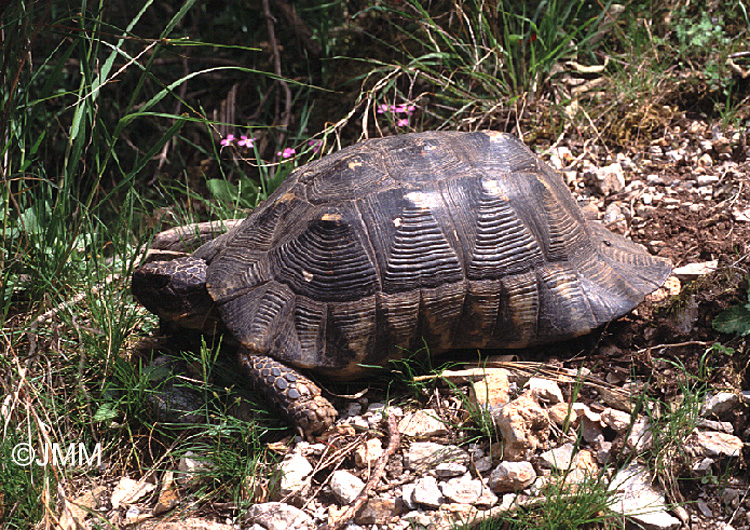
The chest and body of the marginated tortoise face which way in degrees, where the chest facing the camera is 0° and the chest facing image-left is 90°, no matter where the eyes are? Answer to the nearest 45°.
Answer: approximately 90°

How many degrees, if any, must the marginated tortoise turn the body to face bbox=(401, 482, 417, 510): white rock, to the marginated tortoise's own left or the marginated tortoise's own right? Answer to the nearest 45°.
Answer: approximately 90° to the marginated tortoise's own left

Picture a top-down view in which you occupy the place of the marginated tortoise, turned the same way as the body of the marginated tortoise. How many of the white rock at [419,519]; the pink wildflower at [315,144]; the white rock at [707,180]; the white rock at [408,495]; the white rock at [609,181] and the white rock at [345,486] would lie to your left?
3

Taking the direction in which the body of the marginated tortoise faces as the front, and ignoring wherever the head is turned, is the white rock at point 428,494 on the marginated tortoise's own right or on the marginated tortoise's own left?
on the marginated tortoise's own left

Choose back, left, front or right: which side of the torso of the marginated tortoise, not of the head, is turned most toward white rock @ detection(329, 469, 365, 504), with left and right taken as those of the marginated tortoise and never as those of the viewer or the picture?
left

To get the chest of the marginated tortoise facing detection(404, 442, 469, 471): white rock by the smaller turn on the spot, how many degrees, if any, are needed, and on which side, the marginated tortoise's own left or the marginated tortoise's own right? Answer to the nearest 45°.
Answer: approximately 90° to the marginated tortoise's own left
